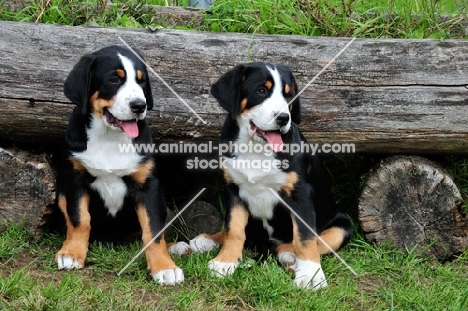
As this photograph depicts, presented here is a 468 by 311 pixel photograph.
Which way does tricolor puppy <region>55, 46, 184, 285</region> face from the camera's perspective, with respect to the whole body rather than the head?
toward the camera

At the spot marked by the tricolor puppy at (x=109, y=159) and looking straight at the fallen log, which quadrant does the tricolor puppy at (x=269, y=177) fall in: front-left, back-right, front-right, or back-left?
front-right

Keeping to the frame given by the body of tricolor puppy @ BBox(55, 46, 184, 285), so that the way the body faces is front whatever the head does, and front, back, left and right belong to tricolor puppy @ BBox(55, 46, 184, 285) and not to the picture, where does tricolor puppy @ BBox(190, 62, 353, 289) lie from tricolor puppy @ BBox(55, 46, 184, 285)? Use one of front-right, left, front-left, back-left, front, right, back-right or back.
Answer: left
